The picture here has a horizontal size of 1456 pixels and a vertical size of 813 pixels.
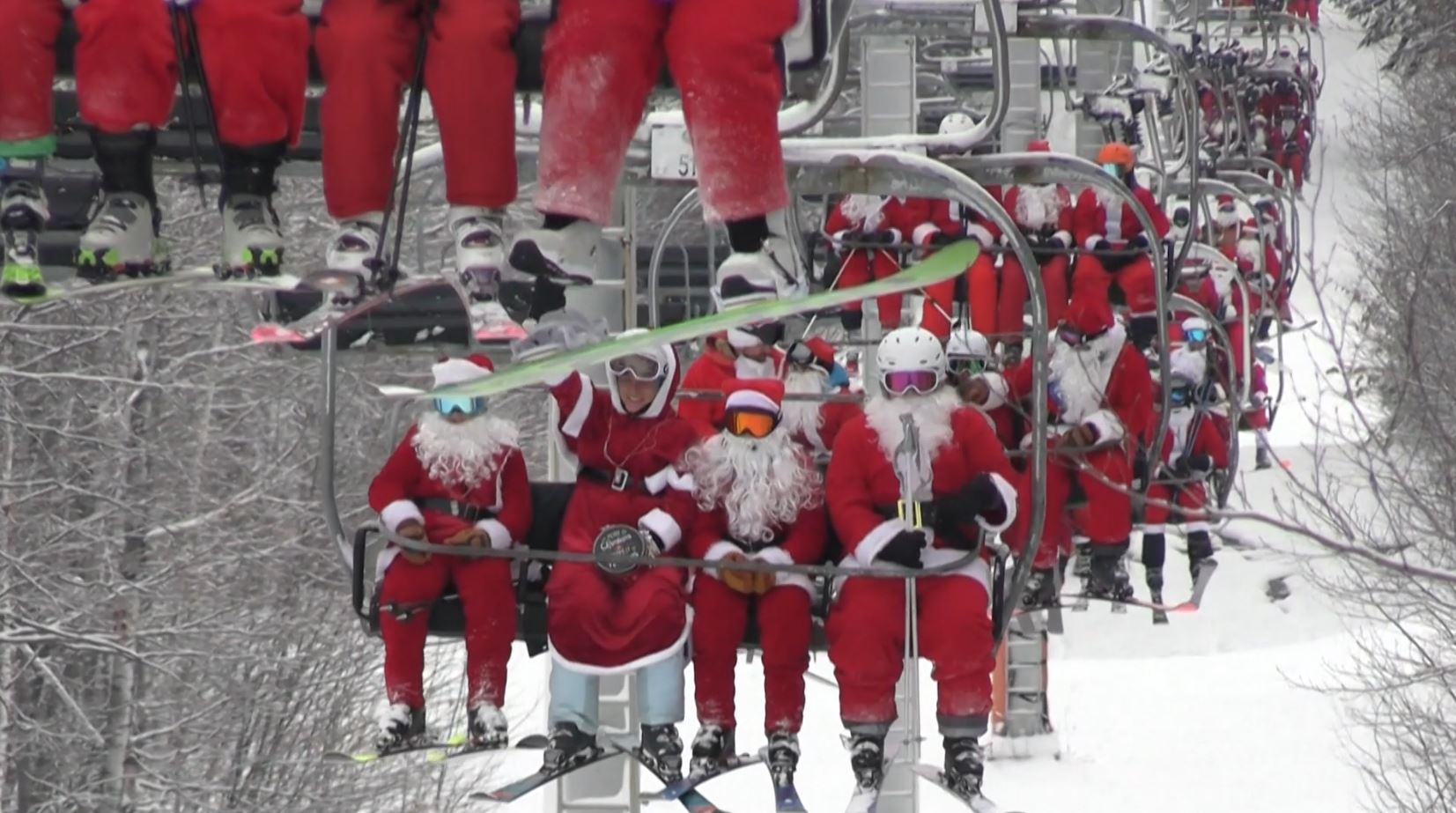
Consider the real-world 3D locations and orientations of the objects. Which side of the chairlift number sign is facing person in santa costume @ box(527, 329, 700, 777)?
back

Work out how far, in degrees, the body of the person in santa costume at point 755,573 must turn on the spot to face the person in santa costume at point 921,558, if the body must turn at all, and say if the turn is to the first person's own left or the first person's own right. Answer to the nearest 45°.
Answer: approximately 90° to the first person's own left

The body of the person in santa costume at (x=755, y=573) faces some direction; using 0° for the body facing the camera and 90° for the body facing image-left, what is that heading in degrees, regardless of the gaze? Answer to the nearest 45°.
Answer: approximately 0°

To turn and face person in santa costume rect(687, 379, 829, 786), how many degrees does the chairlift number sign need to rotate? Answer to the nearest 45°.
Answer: approximately 180°

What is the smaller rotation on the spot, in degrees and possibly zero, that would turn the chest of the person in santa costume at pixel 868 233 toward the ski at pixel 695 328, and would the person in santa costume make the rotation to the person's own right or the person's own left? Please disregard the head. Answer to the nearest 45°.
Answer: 0° — they already face it

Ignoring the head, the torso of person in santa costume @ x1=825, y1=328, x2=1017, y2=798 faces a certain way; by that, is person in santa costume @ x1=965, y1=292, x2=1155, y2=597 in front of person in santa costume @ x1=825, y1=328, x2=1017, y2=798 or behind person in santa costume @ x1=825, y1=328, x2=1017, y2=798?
behind

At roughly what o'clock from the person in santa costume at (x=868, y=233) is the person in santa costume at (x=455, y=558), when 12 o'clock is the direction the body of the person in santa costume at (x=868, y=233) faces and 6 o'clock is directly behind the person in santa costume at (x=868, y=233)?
the person in santa costume at (x=455, y=558) is roughly at 1 o'clock from the person in santa costume at (x=868, y=233).

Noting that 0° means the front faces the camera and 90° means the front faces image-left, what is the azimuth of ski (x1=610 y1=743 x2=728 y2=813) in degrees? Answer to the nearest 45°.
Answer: approximately 315°
